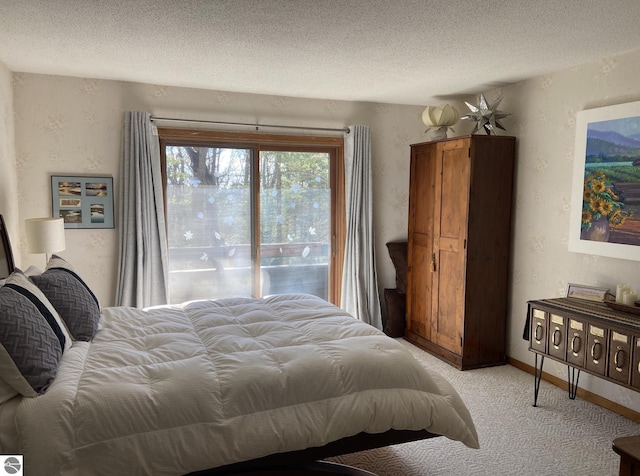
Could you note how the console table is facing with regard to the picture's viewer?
facing the viewer and to the left of the viewer

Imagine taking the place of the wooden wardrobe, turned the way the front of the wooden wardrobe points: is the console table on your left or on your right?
on your left

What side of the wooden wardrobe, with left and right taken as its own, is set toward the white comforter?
front

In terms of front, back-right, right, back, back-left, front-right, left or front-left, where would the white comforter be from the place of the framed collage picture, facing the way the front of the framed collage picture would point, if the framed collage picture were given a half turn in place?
back

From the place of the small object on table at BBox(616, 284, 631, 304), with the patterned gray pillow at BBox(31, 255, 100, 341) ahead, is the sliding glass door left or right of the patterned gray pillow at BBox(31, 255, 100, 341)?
right

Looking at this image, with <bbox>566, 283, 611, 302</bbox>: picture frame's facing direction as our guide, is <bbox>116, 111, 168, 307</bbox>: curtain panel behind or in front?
in front

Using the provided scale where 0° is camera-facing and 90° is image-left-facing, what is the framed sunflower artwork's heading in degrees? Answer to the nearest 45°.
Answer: approximately 45°

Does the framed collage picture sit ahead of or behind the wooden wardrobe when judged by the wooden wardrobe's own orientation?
ahead

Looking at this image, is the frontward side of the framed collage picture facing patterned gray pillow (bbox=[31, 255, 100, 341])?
yes
